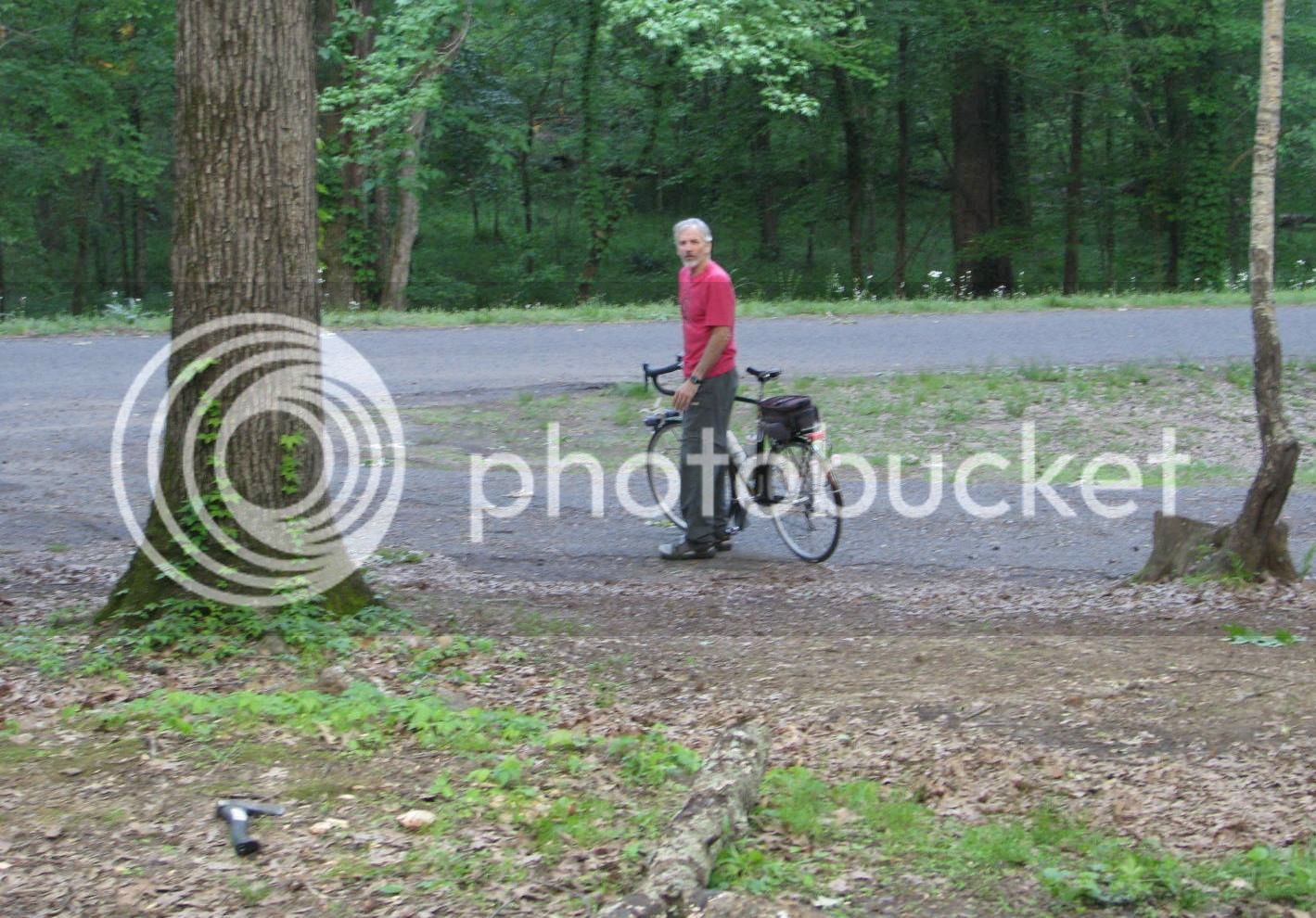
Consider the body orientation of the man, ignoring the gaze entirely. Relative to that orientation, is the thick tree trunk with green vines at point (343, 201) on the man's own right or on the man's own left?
on the man's own right

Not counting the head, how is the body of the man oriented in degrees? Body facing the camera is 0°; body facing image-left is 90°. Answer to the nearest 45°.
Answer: approximately 90°

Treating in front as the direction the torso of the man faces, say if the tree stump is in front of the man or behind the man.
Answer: behind

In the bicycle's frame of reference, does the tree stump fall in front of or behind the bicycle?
behind

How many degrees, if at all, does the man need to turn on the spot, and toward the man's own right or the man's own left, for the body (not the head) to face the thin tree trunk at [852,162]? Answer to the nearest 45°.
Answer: approximately 90° to the man's own right

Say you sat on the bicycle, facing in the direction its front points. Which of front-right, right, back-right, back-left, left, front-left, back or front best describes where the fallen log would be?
back-left

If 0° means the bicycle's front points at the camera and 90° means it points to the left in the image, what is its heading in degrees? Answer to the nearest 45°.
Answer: approximately 135°

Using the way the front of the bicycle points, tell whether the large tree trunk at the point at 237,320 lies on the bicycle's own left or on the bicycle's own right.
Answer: on the bicycle's own left

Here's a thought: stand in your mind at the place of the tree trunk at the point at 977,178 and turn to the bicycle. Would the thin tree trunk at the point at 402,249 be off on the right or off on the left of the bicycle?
right

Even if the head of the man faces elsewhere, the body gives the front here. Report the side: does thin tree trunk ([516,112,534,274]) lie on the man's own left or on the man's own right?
on the man's own right
